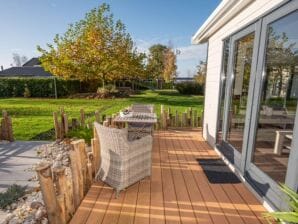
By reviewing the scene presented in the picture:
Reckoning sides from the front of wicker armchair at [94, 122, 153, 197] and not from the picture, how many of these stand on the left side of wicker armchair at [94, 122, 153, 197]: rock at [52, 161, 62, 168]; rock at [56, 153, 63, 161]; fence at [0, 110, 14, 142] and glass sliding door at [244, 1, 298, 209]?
3

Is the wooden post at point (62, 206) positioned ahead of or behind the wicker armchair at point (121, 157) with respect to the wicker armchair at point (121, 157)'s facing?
behind

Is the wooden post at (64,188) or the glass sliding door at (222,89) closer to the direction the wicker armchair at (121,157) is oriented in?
the glass sliding door

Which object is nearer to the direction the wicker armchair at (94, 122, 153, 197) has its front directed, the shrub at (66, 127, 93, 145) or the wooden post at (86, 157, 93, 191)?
the shrub

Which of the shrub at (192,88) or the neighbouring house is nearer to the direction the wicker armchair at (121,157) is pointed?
the shrub

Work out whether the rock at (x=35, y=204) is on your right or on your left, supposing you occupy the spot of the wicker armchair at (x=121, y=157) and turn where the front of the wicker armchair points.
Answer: on your left

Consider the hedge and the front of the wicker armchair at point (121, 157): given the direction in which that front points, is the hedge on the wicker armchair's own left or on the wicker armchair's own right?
on the wicker armchair's own left

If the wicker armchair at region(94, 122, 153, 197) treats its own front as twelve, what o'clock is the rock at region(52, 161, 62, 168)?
The rock is roughly at 9 o'clock from the wicker armchair.

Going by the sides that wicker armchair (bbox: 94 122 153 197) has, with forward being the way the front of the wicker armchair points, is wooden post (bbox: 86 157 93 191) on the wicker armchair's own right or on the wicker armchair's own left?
on the wicker armchair's own left

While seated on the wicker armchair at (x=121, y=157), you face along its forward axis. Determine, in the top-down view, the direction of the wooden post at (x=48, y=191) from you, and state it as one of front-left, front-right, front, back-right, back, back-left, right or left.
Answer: back

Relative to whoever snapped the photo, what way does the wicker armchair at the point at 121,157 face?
facing away from the viewer and to the right of the viewer

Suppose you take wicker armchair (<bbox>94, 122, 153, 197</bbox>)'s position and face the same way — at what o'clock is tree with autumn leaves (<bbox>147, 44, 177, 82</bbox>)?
The tree with autumn leaves is roughly at 11 o'clock from the wicker armchair.

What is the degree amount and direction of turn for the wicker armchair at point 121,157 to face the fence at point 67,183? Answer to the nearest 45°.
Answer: approximately 180°
